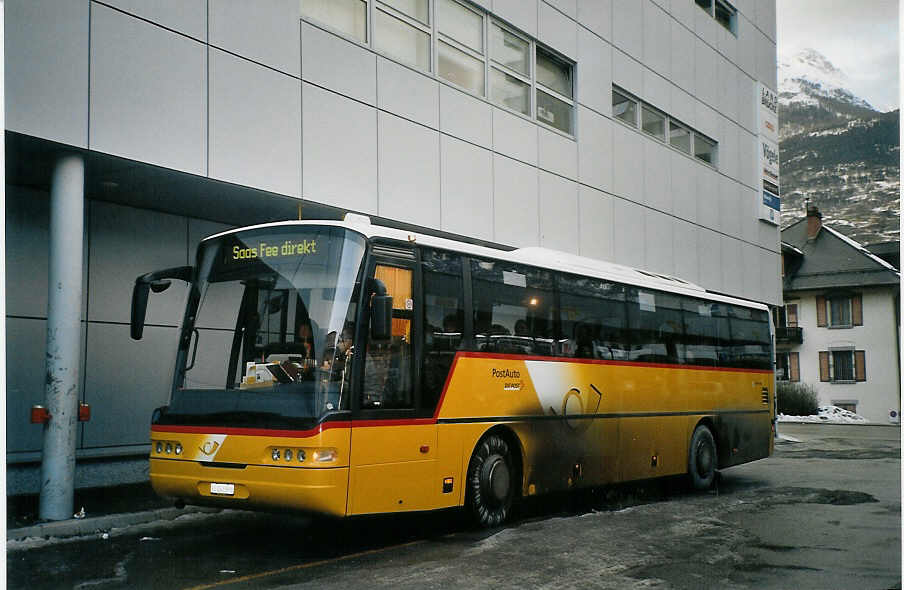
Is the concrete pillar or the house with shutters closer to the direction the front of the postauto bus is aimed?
the concrete pillar

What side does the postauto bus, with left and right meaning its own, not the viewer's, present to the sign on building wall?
back

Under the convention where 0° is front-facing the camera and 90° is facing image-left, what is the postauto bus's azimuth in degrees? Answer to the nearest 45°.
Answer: approximately 45°

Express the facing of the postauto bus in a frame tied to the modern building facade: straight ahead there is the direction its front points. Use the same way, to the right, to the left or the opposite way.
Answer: to the right

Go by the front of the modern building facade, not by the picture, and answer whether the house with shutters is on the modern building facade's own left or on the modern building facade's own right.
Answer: on the modern building facade's own left

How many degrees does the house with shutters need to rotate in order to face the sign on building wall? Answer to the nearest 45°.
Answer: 0° — it already faces it

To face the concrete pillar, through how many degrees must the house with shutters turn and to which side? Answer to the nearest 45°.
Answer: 0° — it already faces it

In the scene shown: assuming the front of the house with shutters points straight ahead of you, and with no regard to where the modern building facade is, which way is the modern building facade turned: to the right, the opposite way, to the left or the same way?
to the left
